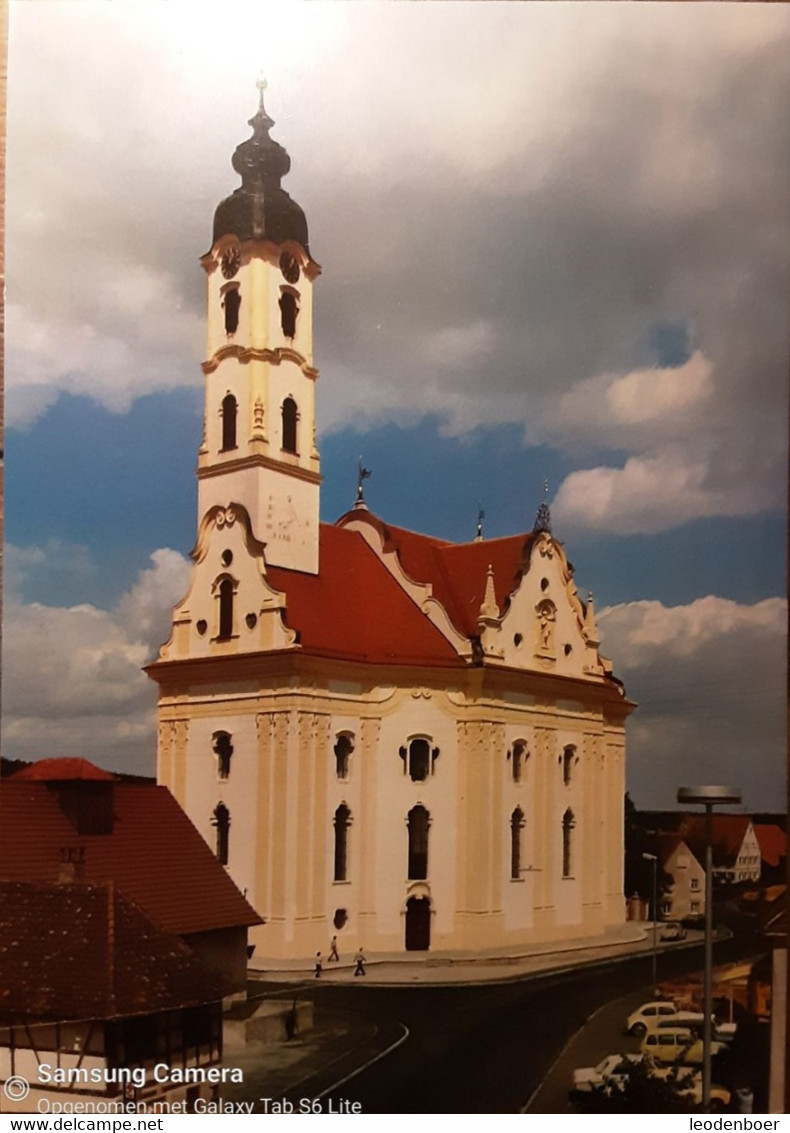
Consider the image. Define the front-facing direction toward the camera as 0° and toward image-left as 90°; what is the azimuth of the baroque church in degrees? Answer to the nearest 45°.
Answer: approximately 45°

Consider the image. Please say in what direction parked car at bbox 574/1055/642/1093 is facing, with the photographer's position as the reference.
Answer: facing the viewer and to the left of the viewer
